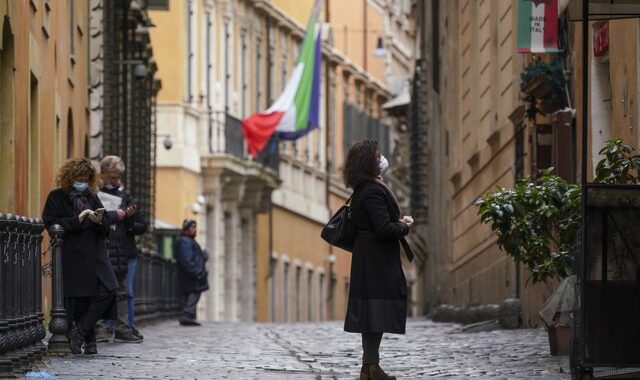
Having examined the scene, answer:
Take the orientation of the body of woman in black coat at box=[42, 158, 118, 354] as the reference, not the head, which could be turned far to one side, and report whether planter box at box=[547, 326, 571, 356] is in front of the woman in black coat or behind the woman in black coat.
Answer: in front

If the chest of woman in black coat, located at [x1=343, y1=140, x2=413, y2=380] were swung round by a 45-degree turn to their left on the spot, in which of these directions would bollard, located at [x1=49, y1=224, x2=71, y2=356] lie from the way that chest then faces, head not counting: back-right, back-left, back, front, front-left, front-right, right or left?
left

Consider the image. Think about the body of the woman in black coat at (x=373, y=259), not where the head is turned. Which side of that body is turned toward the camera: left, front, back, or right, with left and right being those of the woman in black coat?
right

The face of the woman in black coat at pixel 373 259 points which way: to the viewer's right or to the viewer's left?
to the viewer's right

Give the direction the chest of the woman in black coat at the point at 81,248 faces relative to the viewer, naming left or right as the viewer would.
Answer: facing the viewer and to the right of the viewer

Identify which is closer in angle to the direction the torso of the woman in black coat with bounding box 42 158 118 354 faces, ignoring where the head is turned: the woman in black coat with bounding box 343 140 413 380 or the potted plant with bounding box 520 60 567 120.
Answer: the woman in black coat

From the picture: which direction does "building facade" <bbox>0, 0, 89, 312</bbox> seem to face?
to the viewer's right

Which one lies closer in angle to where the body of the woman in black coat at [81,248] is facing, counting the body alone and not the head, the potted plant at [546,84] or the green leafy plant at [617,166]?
the green leafy plant

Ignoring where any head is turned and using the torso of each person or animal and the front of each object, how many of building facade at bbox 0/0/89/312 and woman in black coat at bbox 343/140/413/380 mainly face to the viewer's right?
2
